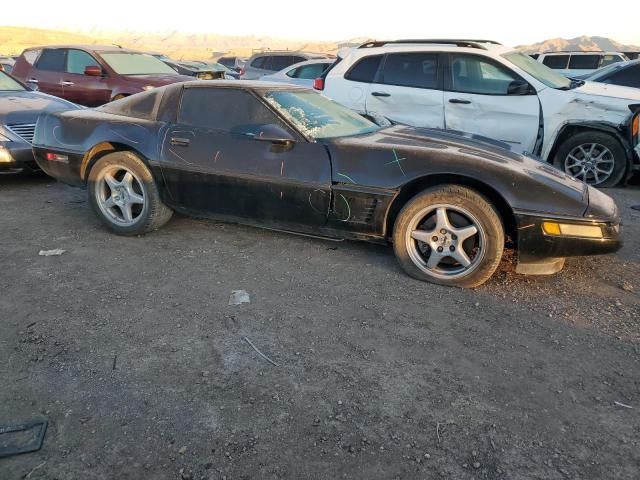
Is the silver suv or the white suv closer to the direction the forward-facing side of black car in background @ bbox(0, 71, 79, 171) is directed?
the white suv

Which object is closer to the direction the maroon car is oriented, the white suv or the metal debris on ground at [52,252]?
the white suv

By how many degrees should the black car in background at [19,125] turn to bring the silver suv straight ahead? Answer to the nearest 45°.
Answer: approximately 90° to its left

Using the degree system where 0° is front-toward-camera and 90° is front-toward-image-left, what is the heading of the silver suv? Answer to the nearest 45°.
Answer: approximately 270°

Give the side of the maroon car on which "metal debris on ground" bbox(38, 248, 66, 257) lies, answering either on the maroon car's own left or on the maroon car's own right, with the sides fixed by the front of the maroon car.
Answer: on the maroon car's own right

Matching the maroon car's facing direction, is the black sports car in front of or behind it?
in front

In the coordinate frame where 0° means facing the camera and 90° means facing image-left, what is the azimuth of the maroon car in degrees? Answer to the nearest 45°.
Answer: approximately 315°

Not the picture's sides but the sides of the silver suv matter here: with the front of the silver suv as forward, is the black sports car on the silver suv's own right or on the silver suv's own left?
on the silver suv's own right

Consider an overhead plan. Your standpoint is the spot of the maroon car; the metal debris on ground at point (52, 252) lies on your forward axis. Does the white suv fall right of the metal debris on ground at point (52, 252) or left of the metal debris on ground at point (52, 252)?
left
